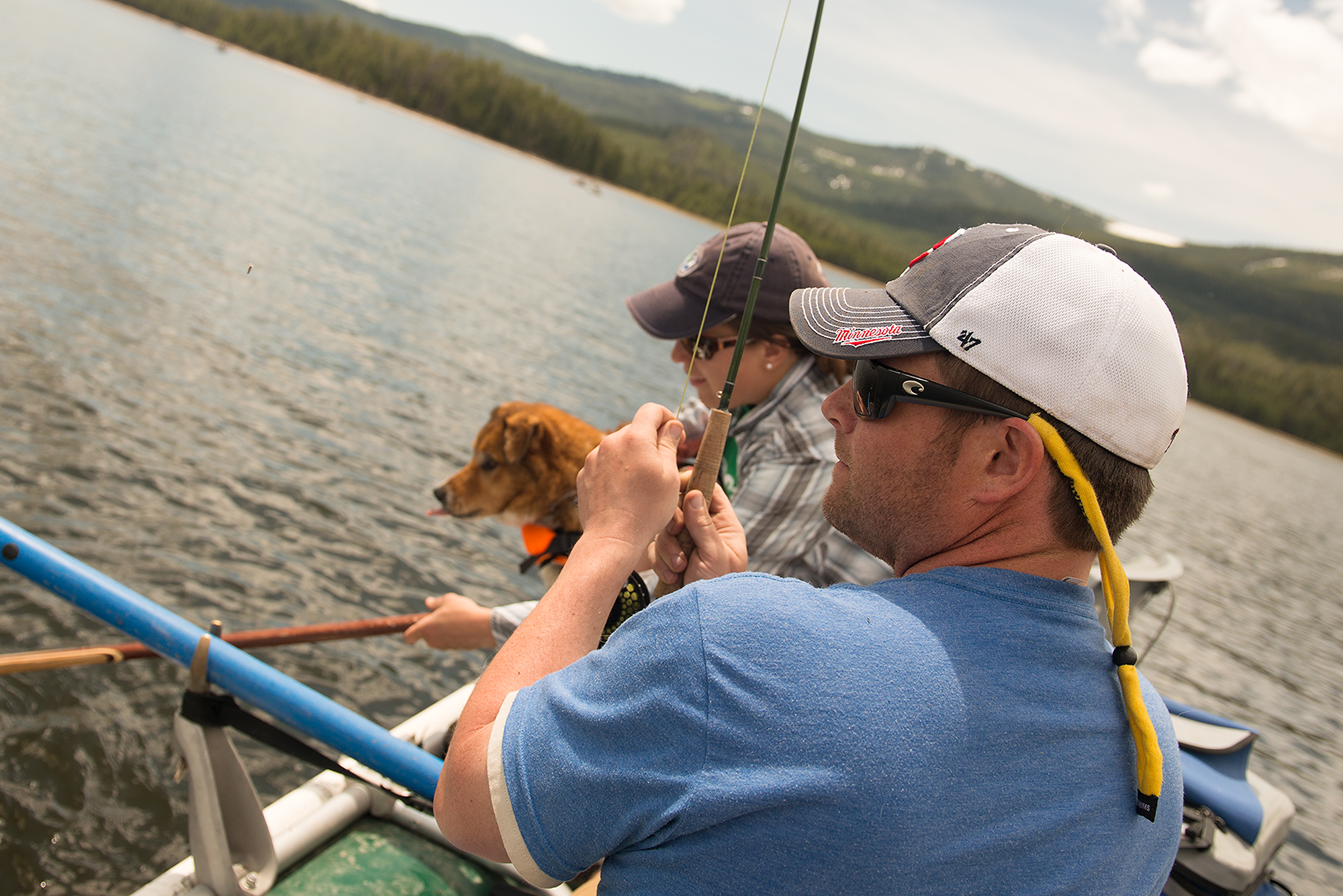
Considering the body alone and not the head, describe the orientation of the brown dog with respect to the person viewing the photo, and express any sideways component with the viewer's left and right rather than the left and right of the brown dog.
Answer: facing to the left of the viewer

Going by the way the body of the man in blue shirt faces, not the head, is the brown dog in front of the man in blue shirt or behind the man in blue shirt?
in front

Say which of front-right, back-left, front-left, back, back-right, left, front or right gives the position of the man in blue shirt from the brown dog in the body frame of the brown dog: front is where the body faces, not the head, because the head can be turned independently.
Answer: left

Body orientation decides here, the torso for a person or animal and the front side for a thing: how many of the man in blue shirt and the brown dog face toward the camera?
0

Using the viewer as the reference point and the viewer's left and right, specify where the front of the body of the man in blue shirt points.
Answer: facing away from the viewer and to the left of the viewer
